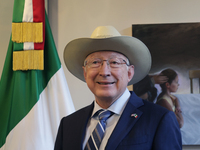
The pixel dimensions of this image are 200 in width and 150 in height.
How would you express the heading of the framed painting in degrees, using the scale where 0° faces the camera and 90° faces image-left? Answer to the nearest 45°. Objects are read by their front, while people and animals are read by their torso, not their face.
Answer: approximately 0°

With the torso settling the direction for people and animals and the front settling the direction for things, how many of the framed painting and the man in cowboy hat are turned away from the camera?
0

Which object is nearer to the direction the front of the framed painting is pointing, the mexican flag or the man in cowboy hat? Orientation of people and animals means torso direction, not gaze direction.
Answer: the man in cowboy hat

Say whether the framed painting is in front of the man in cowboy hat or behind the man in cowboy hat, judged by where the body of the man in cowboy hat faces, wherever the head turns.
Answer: behind

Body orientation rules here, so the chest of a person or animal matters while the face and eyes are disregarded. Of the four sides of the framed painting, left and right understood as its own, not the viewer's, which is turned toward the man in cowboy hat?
front

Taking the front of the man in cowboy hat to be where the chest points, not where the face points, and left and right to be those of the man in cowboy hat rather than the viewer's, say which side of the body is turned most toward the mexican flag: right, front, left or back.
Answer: right

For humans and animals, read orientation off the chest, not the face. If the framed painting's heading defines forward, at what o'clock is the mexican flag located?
The mexican flag is roughly at 2 o'clock from the framed painting.

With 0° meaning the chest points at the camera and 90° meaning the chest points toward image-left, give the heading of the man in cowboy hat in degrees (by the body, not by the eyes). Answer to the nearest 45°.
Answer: approximately 45°
